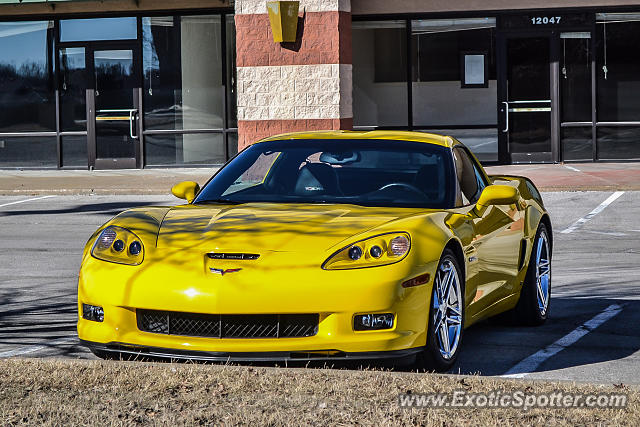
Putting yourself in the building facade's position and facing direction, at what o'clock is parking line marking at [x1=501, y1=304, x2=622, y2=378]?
The parking line marking is roughly at 12 o'clock from the building facade.

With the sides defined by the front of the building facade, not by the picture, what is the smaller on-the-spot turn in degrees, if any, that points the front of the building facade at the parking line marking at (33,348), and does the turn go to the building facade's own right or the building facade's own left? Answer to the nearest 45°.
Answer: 0° — it already faces it

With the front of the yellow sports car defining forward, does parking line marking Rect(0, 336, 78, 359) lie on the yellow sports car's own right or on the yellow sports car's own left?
on the yellow sports car's own right

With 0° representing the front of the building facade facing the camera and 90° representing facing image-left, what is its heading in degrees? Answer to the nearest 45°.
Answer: approximately 0°

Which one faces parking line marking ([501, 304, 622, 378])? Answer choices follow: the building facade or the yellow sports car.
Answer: the building facade

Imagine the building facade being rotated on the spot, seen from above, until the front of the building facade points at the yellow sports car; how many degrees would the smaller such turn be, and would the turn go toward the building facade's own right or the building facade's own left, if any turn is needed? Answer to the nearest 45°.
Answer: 0° — it already faces it

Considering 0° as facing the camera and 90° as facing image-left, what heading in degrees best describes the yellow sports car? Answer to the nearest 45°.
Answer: approximately 45°
